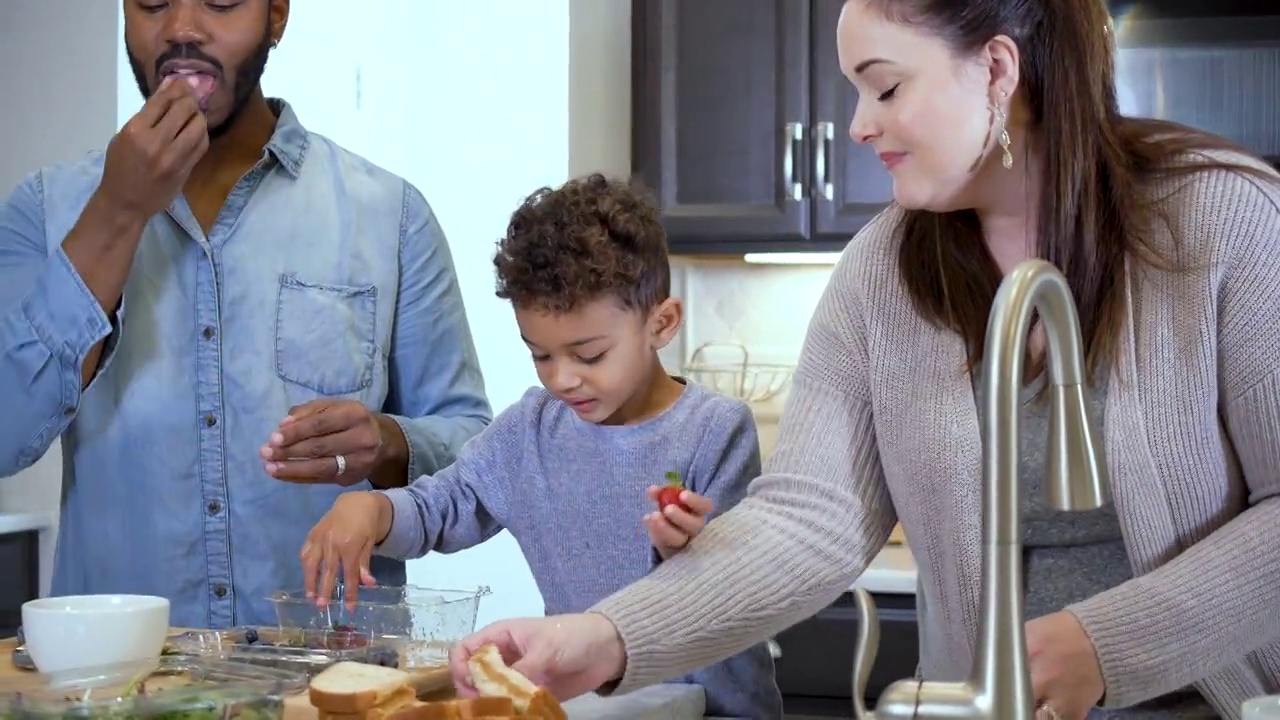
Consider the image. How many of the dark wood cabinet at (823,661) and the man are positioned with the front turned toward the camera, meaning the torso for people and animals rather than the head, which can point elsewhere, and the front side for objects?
2

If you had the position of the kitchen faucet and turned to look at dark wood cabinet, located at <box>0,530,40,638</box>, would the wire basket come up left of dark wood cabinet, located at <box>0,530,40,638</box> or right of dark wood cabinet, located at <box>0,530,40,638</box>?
right

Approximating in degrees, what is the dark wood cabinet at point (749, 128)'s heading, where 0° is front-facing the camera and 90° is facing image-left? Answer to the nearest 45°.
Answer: approximately 0°

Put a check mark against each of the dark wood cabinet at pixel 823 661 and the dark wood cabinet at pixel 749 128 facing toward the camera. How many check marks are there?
2

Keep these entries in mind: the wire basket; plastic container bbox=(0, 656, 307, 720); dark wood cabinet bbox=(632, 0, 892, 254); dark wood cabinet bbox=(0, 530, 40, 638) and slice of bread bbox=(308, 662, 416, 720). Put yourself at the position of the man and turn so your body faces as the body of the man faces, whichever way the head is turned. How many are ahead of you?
2

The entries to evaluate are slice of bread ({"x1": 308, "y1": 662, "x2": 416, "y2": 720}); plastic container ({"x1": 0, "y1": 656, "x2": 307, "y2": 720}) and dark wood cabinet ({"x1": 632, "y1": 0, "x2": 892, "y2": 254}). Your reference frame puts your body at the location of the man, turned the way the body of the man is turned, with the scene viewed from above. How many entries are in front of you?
2

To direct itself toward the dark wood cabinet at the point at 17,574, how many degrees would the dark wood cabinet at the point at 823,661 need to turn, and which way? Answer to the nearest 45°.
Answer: approximately 90° to its right

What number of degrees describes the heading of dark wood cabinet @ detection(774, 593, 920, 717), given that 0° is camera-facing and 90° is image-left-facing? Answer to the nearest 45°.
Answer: approximately 0°
